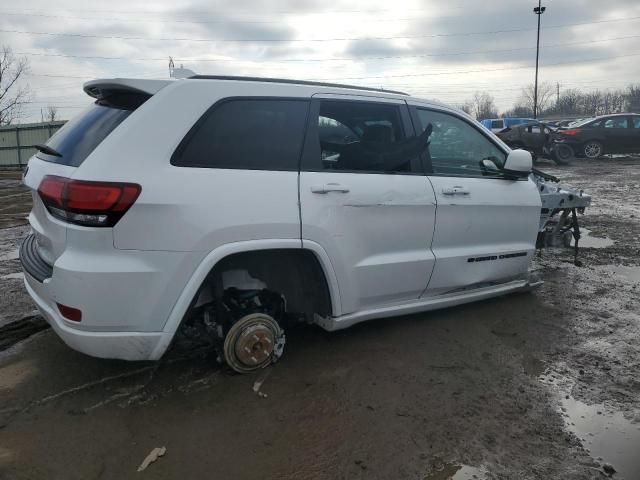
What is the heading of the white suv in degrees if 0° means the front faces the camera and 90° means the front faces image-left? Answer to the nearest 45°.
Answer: approximately 225°

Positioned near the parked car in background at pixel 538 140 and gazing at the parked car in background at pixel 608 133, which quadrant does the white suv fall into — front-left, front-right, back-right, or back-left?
back-right

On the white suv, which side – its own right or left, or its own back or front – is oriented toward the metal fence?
left

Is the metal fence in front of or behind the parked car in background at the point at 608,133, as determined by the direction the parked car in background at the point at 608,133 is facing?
behind

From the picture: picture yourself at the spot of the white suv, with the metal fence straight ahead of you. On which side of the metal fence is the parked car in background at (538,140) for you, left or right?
right

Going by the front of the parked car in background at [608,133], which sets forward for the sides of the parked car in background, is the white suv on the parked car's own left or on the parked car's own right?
on the parked car's own right

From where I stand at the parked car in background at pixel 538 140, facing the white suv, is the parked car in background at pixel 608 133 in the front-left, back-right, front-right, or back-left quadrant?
back-left

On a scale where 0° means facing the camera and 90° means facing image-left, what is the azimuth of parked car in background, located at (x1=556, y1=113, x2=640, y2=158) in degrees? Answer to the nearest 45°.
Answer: approximately 270°
